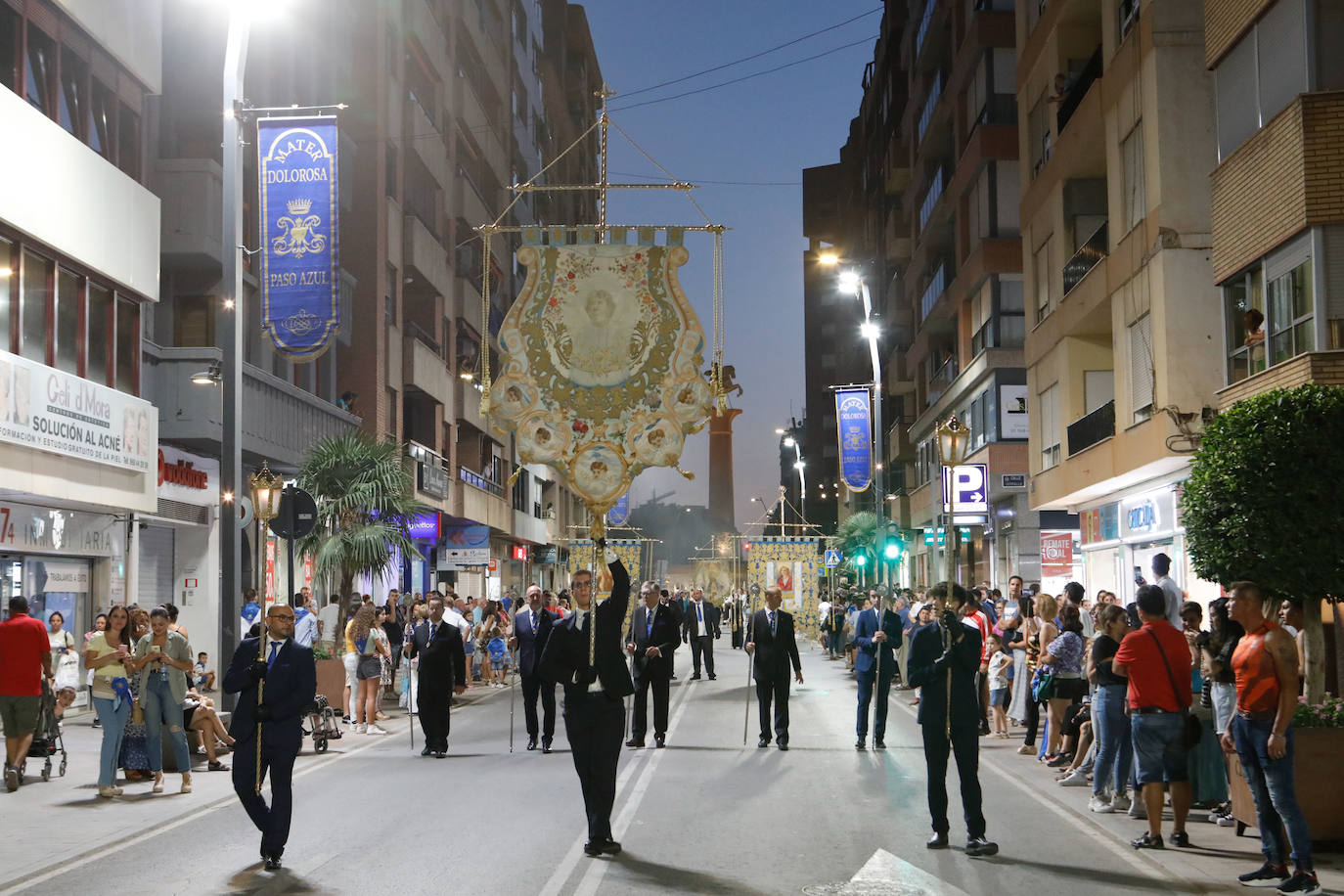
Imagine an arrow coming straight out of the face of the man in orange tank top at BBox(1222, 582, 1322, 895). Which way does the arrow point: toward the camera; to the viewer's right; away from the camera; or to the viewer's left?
to the viewer's left

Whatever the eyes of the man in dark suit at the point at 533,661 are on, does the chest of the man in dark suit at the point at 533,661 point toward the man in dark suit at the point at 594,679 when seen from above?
yes

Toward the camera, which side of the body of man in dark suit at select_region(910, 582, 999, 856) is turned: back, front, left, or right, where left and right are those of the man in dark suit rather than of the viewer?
front

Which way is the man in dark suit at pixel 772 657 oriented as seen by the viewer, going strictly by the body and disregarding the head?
toward the camera

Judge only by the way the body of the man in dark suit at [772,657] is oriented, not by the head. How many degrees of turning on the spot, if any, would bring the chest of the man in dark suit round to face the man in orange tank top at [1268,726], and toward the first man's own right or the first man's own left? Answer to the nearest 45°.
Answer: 0° — they already face them

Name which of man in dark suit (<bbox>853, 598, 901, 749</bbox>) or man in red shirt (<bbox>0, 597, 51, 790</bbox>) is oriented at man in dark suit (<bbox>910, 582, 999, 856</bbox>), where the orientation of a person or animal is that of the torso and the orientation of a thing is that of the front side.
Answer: man in dark suit (<bbox>853, 598, 901, 749</bbox>)

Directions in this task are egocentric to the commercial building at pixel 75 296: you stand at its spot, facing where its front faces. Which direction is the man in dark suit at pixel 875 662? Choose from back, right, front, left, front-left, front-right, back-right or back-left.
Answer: front

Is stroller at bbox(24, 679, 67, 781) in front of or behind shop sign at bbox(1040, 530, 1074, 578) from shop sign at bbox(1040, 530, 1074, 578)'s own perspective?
in front

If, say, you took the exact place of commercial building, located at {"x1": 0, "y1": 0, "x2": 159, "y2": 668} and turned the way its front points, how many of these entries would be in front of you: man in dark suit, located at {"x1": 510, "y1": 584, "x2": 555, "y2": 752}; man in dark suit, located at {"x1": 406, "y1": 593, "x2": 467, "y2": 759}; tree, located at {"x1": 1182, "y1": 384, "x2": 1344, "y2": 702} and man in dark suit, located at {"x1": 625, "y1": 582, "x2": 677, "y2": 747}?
4

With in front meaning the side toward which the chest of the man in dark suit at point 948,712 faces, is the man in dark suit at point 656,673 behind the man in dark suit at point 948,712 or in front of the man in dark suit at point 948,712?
behind

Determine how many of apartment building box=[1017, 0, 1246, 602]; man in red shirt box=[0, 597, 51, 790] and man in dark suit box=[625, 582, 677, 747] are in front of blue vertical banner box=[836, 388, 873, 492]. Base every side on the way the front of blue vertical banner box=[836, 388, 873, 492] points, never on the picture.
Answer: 3

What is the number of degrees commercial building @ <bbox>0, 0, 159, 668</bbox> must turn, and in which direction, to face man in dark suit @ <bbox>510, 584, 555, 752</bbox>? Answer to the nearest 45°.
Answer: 0° — it already faces them
